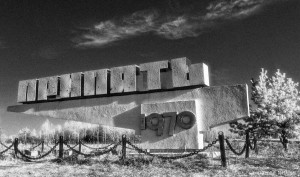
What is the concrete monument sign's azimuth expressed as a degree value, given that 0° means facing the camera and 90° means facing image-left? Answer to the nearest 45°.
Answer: approximately 45°
